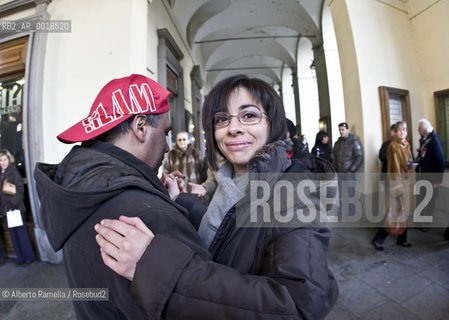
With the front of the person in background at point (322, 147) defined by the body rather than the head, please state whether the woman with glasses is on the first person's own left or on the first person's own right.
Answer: on the first person's own right

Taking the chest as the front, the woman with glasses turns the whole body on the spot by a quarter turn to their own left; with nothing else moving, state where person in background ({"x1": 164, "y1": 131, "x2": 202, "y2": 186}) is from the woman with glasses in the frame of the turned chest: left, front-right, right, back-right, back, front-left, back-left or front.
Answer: back-left

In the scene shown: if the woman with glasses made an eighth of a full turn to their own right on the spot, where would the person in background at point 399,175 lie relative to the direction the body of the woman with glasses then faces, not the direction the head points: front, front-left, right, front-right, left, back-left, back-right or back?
back-right

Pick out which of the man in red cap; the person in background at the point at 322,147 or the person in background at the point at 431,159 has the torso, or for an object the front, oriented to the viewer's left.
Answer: the person in background at the point at 431,159

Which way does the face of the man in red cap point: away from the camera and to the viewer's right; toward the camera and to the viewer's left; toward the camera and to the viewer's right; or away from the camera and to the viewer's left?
away from the camera and to the viewer's right

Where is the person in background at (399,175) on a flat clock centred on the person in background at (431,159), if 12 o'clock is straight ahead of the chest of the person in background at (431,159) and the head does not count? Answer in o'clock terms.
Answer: the person in background at (399,175) is roughly at 10 o'clock from the person in background at (431,159).

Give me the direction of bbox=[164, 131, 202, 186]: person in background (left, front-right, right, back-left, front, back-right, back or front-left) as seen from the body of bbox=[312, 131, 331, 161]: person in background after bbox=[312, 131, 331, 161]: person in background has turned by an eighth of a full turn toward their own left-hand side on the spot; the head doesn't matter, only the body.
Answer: back-right

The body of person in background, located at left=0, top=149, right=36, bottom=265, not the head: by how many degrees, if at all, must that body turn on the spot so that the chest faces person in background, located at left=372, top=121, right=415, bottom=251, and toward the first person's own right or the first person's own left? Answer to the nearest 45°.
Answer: approximately 90° to the first person's own left

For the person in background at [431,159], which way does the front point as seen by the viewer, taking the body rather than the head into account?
to the viewer's left

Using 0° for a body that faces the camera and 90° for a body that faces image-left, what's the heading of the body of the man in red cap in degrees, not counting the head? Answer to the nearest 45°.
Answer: approximately 225°
